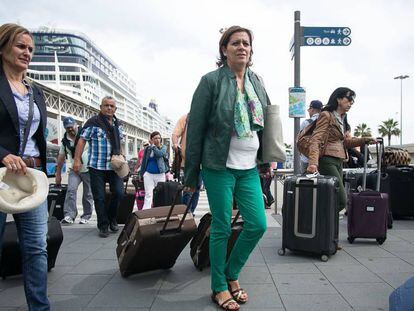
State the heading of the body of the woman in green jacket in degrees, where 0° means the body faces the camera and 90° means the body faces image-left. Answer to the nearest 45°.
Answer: approximately 315°

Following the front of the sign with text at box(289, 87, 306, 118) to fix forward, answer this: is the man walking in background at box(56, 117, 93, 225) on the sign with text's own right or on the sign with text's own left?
on the sign with text's own right

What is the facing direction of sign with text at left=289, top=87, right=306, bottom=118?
toward the camera

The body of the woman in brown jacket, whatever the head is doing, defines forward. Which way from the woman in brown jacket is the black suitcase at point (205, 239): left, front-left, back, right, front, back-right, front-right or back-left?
back-right

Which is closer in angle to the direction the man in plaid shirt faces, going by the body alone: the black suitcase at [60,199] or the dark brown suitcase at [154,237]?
the dark brown suitcase

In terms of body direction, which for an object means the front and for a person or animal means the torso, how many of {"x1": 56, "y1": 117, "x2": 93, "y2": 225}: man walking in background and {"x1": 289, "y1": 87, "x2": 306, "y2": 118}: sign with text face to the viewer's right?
0

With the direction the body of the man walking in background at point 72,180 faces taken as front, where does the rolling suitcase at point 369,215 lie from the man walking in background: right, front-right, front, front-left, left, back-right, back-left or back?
front-left

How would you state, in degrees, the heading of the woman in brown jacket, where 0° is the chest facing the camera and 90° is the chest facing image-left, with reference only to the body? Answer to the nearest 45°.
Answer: approximately 270°

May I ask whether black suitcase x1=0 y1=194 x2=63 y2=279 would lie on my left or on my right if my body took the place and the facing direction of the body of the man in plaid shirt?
on my right
